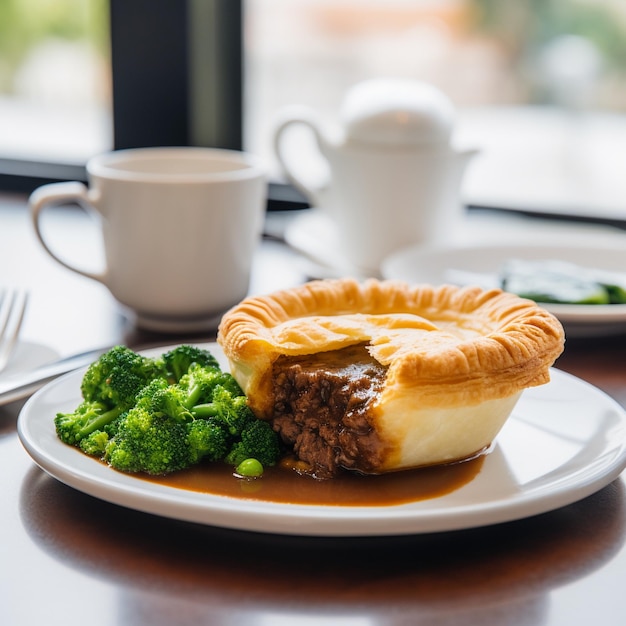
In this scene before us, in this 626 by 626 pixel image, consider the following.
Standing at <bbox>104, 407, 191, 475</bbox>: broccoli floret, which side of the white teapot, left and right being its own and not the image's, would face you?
right

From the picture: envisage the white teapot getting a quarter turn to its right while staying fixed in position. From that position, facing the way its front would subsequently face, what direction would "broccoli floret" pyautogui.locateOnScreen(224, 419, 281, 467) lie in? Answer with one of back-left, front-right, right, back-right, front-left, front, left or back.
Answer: front

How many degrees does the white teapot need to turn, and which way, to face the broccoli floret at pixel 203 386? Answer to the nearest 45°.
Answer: approximately 90° to its right

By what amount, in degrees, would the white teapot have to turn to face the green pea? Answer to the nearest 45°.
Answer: approximately 90° to its right

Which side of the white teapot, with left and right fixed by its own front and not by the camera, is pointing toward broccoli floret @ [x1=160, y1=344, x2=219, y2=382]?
right

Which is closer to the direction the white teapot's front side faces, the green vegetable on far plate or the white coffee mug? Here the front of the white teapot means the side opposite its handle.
the green vegetable on far plate

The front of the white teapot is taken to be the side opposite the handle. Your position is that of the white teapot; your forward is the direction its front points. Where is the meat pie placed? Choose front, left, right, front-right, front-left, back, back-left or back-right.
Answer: right

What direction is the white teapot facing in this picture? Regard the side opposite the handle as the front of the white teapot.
to the viewer's right

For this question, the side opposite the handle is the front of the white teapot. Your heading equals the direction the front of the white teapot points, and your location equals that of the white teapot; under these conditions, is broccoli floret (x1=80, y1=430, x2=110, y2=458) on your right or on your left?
on your right

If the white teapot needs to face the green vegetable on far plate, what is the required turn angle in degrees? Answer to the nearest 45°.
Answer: approximately 45° to its right
